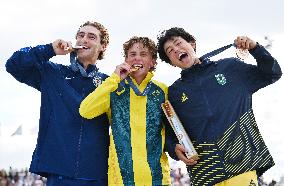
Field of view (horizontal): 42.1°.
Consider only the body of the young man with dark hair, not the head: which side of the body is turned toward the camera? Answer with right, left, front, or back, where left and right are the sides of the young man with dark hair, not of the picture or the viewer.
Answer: front
